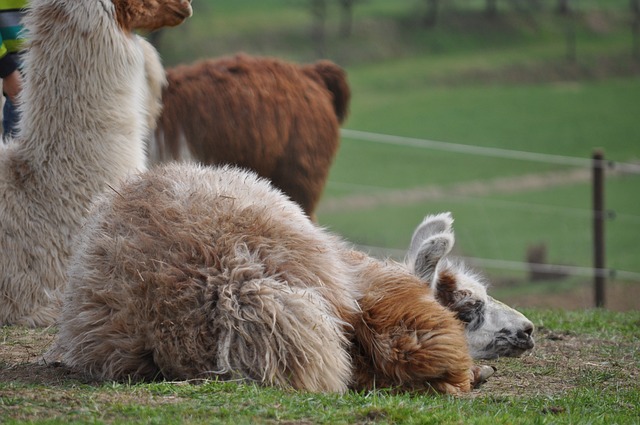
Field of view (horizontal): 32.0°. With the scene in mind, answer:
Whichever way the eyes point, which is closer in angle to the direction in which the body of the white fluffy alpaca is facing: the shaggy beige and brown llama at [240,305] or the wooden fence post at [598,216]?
the wooden fence post

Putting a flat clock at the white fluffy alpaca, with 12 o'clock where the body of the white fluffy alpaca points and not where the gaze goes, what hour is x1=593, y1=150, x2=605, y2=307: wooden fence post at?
The wooden fence post is roughly at 11 o'clock from the white fluffy alpaca.

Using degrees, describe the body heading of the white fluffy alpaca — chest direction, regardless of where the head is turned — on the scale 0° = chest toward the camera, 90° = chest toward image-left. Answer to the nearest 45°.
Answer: approximately 270°

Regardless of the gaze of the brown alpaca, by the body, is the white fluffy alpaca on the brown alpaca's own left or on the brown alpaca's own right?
on the brown alpaca's own left

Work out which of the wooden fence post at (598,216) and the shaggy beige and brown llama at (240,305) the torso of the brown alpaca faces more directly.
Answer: the shaggy beige and brown llama

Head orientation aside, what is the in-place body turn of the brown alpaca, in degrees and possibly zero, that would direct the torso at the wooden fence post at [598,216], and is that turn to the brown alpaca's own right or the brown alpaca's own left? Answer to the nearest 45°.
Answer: approximately 180°

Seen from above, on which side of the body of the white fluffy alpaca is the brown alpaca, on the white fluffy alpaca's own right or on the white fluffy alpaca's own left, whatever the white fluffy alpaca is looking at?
on the white fluffy alpaca's own left

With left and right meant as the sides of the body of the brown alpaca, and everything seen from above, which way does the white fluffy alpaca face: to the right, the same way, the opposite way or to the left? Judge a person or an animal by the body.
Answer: the opposite way

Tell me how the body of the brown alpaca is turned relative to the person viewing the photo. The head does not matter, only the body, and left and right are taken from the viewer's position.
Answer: facing to the left of the viewer

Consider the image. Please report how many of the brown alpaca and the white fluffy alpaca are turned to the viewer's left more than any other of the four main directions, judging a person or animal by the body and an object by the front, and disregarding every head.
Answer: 1
